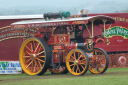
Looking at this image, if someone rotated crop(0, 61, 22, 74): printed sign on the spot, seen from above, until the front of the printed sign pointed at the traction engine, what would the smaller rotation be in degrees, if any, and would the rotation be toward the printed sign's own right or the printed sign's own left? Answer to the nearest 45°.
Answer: approximately 45° to the printed sign's own left

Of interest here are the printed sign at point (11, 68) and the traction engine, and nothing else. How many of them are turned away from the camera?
0

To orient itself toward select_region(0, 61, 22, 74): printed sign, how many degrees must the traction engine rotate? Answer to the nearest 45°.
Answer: approximately 180°

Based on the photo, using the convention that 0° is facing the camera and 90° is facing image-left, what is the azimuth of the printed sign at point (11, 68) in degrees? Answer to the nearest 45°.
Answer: approximately 0°
